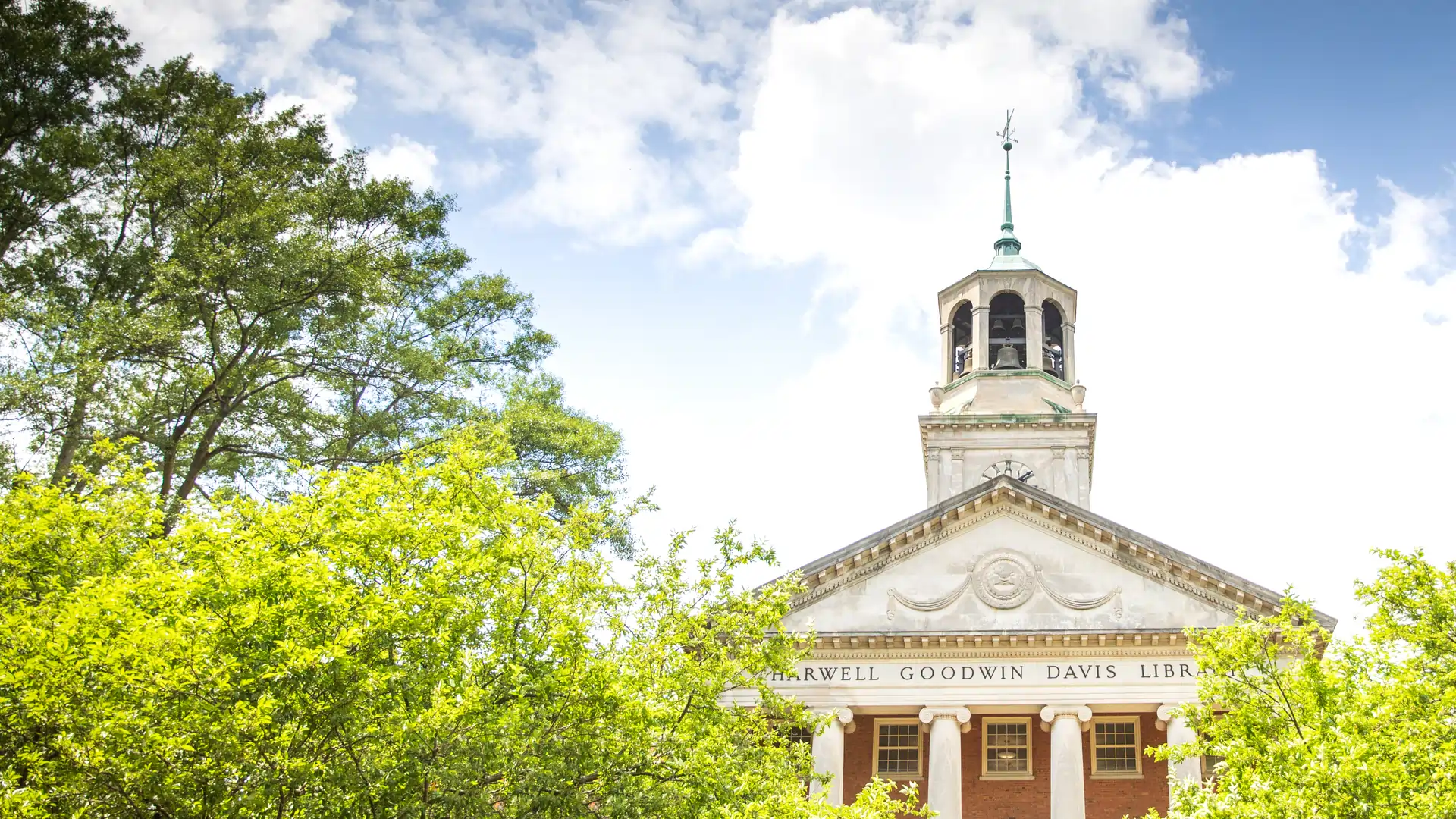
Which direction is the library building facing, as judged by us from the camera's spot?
facing the viewer

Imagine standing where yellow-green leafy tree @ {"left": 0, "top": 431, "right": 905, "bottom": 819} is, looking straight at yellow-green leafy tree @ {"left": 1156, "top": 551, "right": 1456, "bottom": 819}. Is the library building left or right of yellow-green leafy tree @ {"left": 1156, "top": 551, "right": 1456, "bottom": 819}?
left

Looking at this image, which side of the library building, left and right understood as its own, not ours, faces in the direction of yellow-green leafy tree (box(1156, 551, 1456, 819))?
front

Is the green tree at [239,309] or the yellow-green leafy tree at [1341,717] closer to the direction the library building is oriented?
the yellow-green leafy tree

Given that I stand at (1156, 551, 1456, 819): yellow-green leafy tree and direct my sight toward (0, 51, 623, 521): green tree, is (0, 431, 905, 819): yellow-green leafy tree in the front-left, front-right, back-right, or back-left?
front-left

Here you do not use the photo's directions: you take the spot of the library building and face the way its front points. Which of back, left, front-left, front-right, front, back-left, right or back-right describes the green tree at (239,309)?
front-right
